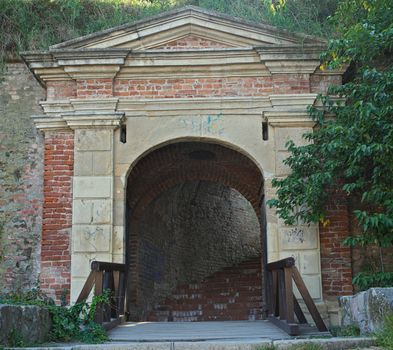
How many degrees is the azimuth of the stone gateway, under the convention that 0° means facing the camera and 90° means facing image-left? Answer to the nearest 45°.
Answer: approximately 0°

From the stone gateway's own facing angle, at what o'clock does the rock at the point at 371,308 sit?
The rock is roughly at 11 o'clock from the stone gateway.

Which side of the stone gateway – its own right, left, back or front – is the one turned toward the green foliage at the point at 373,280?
left
